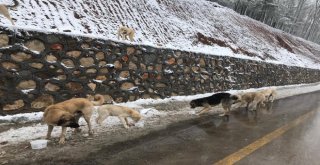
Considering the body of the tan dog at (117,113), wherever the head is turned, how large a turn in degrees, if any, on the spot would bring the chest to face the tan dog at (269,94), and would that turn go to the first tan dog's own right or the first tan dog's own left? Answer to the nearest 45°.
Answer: approximately 45° to the first tan dog's own left

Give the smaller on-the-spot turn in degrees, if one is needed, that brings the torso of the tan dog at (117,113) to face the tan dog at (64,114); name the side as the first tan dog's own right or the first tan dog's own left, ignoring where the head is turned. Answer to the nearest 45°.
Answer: approximately 135° to the first tan dog's own right

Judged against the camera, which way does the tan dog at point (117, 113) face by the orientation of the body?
to the viewer's right
